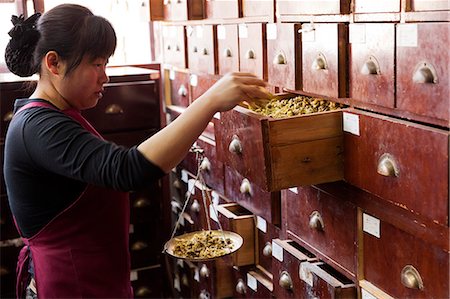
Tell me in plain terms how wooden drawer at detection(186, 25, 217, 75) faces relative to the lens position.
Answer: facing the viewer and to the left of the viewer

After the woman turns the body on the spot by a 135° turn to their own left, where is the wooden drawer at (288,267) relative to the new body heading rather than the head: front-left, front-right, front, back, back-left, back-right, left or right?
right

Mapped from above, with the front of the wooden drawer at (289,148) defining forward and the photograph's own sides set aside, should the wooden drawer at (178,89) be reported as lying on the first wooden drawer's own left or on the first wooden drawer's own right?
on the first wooden drawer's own right

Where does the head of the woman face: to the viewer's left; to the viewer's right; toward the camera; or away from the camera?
to the viewer's right

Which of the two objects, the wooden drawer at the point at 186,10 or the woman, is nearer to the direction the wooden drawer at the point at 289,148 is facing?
the woman

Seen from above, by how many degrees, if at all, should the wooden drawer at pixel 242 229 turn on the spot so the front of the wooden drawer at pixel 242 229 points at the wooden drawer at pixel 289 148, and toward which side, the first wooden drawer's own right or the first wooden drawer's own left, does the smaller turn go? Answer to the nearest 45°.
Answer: approximately 45° to the first wooden drawer's own left

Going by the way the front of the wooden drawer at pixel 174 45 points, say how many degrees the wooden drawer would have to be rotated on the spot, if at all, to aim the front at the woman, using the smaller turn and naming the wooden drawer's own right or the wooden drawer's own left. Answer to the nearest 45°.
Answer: approximately 45° to the wooden drawer's own left

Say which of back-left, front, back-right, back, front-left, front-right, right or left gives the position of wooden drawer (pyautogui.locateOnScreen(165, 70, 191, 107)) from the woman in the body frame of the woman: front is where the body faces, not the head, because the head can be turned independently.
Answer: left

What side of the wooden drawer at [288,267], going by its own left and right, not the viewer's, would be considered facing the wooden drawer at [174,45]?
right

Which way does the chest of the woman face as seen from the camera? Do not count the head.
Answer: to the viewer's right

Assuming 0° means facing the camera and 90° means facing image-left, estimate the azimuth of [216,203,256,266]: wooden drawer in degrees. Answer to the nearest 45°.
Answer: approximately 45°

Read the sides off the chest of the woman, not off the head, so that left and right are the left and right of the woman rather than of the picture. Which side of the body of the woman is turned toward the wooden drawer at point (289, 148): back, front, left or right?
front

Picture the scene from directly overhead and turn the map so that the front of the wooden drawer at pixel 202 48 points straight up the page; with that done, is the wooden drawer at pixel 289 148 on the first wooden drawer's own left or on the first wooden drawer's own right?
on the first wooden drawer's own left
